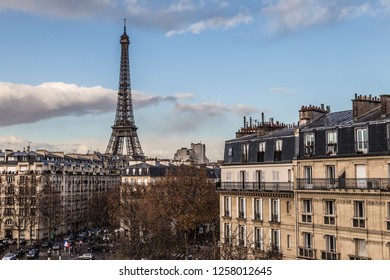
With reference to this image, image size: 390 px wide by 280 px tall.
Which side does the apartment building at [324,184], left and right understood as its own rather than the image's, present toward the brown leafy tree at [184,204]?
right

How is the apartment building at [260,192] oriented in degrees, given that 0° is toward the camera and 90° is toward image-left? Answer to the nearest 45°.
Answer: approximately 45°

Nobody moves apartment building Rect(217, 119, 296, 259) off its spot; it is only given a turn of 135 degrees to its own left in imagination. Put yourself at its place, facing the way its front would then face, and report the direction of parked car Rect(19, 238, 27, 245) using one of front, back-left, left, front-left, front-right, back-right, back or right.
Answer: back-left

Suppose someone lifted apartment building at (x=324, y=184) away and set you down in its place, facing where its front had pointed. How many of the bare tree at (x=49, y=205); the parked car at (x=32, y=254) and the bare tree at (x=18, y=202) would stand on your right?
3

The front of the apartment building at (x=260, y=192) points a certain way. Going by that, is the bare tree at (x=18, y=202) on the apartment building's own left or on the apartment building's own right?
on the apartment building's own right

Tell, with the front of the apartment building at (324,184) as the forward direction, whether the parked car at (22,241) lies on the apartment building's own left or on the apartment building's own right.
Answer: on the apartment building's own right

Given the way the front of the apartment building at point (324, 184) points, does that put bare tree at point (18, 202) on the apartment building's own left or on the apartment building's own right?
on the apartment building's own right

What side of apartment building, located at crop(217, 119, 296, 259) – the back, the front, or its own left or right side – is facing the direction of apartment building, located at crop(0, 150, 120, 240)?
right

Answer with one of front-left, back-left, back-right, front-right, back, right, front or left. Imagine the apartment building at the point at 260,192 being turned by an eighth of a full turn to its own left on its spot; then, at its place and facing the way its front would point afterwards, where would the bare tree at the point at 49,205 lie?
back-right

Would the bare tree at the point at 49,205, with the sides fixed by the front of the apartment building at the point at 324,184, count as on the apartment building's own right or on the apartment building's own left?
on the apartment building's own right

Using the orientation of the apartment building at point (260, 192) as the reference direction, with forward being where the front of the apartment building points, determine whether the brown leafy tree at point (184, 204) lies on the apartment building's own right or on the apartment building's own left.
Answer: on the apartment building's own right

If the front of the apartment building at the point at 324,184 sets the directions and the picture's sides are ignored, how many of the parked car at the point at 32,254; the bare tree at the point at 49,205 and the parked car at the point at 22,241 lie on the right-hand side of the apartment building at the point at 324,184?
3
